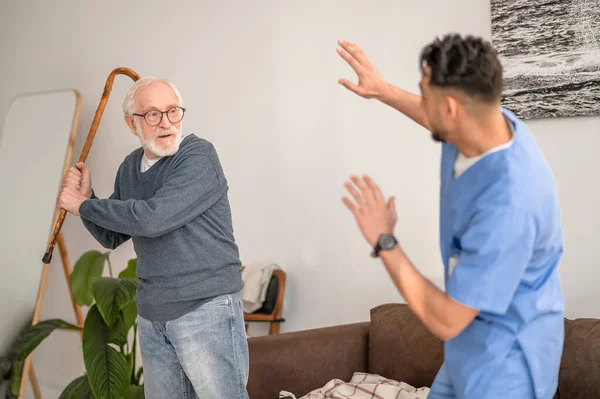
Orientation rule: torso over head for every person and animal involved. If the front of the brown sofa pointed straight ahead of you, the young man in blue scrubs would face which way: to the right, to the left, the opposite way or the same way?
to the right

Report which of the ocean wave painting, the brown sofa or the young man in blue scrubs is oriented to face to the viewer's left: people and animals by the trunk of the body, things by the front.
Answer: the young man in blue scrubs

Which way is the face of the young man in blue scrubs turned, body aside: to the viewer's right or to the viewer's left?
to the viewer's left

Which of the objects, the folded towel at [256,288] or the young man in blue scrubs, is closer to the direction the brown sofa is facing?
the young man in blue scrubs

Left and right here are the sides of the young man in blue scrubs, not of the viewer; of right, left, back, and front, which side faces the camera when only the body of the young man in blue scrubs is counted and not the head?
left

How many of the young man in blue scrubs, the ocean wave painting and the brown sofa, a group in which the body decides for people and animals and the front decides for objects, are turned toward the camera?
2

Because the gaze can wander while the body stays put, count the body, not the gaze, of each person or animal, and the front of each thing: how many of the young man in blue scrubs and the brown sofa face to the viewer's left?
1

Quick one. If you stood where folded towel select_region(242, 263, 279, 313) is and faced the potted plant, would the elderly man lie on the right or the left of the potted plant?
left

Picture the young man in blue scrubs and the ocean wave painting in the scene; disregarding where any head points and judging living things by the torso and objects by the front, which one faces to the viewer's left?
the young man in blue scrubs

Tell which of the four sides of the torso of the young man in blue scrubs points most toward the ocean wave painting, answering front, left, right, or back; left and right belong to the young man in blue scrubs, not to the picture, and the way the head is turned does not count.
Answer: right

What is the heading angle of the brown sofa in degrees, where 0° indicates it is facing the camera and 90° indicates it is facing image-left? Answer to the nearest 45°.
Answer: approximately 0°
